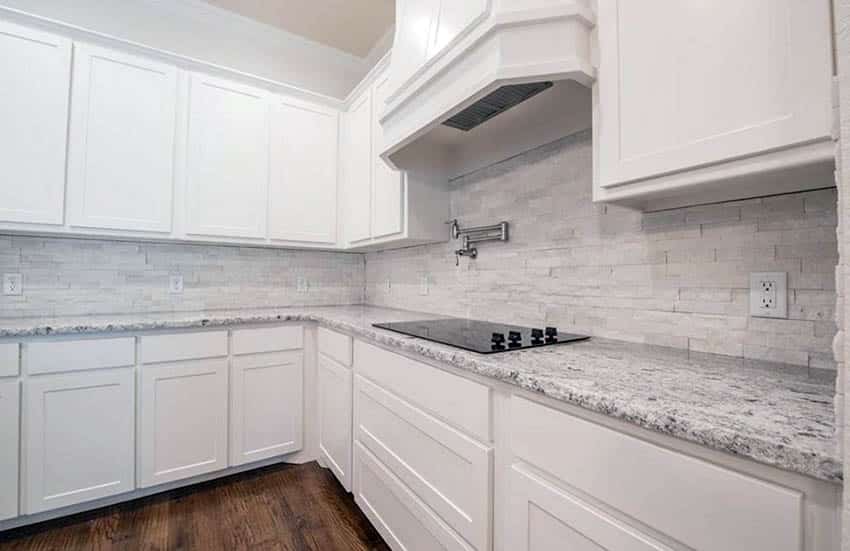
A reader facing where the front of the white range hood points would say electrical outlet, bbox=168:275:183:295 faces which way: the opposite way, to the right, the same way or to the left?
to the left

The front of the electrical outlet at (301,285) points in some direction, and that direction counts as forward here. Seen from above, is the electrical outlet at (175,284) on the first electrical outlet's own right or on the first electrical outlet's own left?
on the first electrical outlet's own right

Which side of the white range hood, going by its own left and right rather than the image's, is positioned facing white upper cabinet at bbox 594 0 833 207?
left

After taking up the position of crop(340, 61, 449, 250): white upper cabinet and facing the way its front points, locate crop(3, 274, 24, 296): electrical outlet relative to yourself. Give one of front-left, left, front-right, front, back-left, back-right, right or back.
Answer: front-right

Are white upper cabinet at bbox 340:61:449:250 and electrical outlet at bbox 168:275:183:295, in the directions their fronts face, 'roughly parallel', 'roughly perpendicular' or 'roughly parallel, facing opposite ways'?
roughly perpendicular

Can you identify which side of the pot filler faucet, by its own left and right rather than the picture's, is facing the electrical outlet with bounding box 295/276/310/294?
right

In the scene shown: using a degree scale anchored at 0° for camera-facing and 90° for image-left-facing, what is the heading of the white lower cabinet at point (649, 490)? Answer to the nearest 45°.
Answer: approximately 45°
